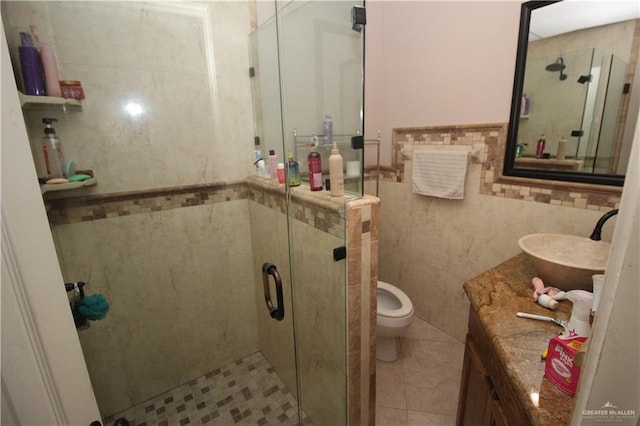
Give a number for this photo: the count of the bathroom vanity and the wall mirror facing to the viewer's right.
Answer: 0

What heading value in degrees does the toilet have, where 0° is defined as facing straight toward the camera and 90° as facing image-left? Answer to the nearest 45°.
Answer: approximately 315°

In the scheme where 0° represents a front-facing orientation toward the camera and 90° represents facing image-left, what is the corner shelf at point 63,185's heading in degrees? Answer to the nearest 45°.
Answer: approximately 315°

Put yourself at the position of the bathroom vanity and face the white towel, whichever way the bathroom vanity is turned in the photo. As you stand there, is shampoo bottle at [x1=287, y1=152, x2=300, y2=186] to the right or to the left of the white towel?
left

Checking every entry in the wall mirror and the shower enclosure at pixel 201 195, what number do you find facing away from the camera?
0

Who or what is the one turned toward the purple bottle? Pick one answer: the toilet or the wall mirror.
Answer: the wall mirror

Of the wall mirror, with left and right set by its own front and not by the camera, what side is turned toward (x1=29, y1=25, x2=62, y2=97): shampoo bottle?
front

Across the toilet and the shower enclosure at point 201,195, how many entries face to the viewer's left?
0

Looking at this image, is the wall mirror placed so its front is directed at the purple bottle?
yes
